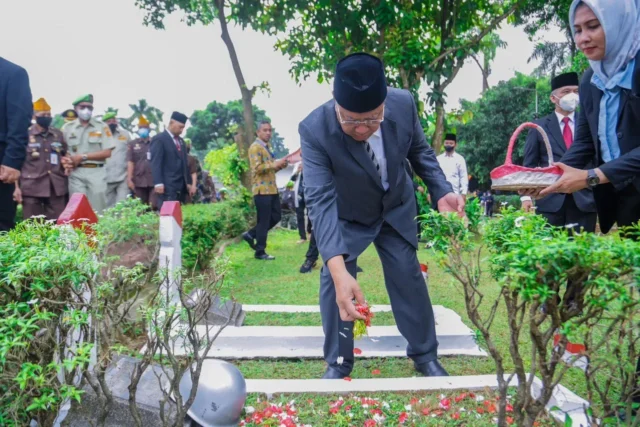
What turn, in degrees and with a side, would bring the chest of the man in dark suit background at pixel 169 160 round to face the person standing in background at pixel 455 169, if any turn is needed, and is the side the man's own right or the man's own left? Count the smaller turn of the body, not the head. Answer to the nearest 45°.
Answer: approximately 45° to the man's own left

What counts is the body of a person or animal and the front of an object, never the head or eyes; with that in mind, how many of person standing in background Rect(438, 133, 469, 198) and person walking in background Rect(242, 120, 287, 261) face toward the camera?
1

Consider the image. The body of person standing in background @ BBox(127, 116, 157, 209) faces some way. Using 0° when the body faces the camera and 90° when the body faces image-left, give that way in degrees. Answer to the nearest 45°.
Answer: approximately 0°

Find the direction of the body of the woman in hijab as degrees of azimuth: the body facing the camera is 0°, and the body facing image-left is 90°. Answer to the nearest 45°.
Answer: approximately 45°

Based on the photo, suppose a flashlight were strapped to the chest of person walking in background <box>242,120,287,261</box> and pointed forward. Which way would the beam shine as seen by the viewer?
to the viewer's right

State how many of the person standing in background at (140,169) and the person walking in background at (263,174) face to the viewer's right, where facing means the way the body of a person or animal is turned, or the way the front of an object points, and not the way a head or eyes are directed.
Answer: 1

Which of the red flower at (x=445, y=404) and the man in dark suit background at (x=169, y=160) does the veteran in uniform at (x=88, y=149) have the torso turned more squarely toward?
the red flower

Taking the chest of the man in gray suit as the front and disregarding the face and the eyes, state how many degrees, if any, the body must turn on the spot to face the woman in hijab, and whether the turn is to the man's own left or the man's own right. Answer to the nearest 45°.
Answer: approximately 90° to the man's own left

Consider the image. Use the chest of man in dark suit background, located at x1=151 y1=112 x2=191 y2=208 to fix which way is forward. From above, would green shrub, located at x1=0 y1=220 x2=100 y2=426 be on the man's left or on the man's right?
on the man's right

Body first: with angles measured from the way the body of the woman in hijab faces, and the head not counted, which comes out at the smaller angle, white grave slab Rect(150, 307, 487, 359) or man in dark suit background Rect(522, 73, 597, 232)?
the white grave slab

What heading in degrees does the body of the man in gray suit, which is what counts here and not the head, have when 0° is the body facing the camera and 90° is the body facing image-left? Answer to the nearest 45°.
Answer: approximately 0°
